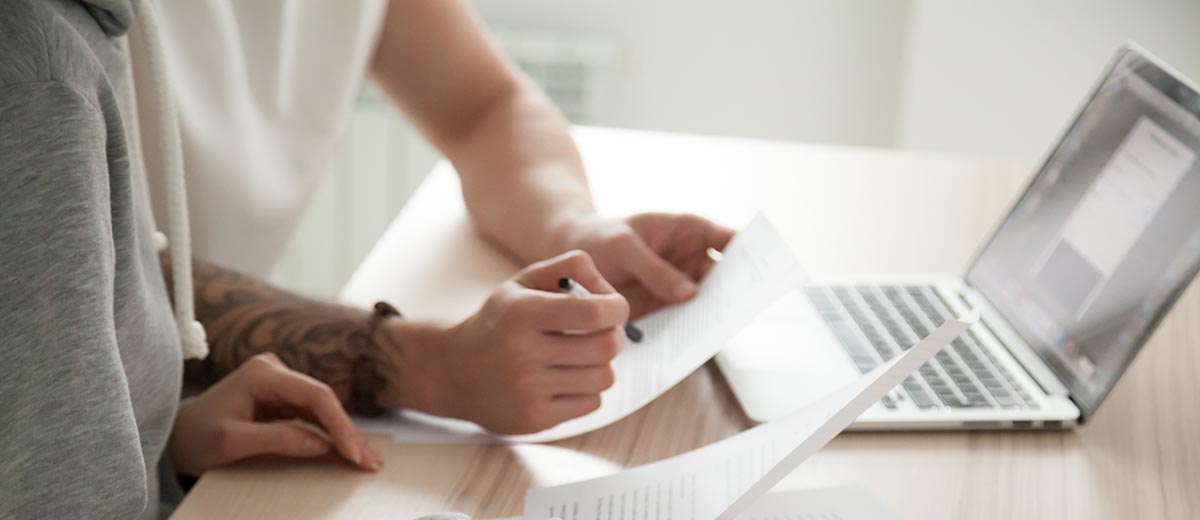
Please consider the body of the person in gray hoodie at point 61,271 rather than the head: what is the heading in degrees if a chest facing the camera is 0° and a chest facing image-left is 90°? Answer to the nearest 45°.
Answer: approximately 270°

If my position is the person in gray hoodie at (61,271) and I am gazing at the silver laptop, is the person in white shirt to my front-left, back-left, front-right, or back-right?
front-left

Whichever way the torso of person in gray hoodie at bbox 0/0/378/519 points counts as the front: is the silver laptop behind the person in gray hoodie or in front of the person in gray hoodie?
in front
